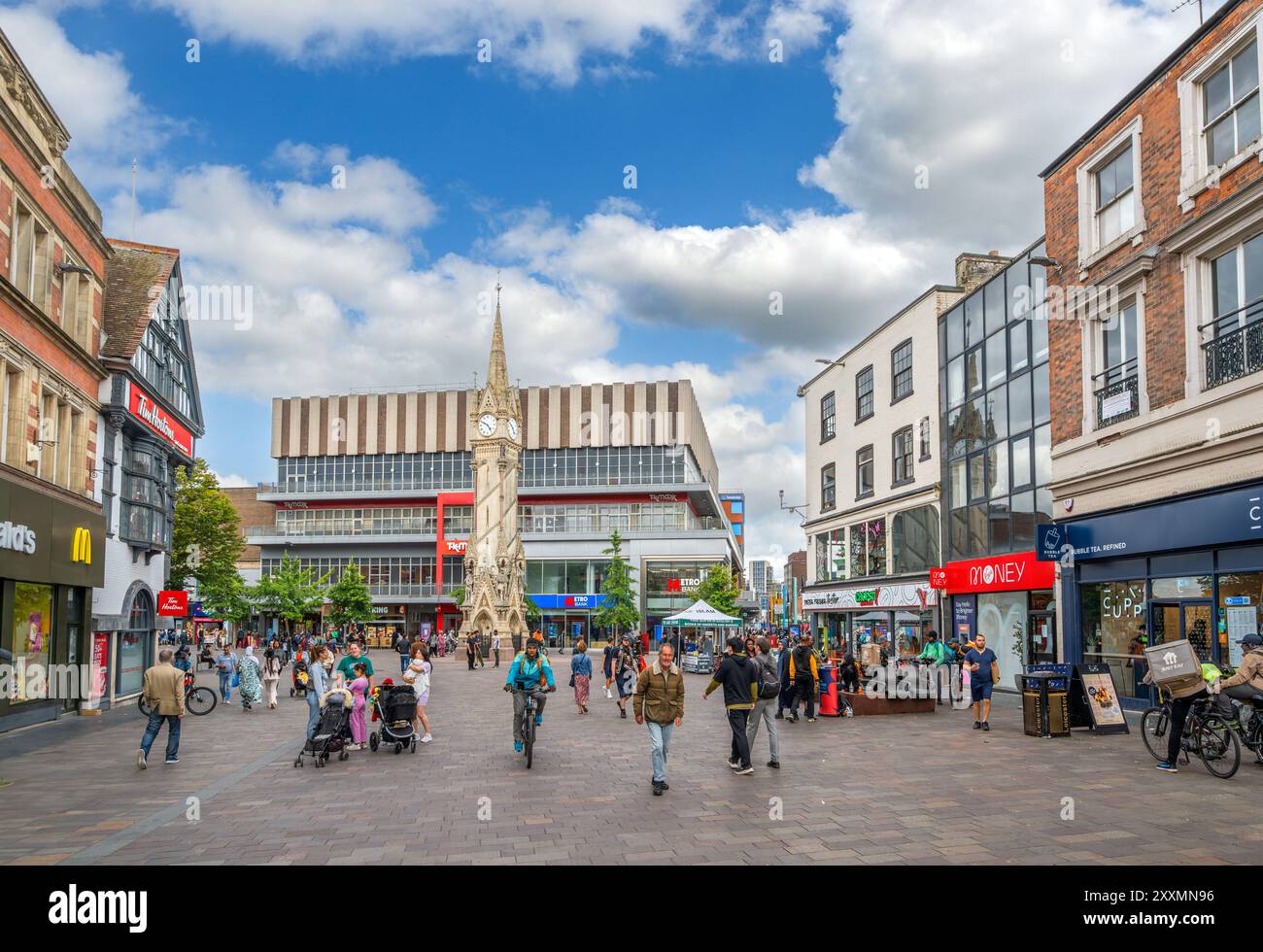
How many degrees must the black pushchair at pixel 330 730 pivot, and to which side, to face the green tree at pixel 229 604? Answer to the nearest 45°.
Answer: approximately 135° to its right

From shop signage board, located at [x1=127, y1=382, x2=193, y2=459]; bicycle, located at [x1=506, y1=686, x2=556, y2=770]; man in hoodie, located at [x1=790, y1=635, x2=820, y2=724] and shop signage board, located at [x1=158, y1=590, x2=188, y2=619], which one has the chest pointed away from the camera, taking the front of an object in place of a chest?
the man in hoodie

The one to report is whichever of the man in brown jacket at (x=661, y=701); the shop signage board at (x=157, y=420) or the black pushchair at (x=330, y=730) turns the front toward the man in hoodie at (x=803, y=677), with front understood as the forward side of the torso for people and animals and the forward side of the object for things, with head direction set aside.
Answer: the shop signage board

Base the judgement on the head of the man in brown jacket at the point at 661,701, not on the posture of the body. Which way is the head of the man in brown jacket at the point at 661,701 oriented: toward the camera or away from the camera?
toward the camera

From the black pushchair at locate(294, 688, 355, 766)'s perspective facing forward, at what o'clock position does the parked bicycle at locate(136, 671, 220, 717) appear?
The parked bicycle is roughly at 4 o'clock from the black pushchair.

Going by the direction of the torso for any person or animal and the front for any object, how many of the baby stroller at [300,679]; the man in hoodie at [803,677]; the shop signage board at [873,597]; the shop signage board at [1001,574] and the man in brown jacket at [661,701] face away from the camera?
1

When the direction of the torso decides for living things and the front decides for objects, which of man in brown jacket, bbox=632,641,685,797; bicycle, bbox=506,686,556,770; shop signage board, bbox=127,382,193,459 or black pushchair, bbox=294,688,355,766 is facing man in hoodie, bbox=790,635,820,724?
the shop signage board

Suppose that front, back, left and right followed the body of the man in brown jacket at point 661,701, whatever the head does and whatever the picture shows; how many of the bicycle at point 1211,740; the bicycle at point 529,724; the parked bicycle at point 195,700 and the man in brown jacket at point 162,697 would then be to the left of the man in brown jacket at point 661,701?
1

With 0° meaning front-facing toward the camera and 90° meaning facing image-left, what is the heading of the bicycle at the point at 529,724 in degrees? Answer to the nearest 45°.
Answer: approximately 0°

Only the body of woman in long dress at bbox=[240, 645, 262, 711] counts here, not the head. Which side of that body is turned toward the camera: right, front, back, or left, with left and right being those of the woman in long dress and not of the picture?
back

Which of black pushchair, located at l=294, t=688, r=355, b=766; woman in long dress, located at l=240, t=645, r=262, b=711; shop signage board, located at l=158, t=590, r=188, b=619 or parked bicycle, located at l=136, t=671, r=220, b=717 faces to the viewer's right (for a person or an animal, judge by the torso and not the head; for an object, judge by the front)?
the parked bicycle

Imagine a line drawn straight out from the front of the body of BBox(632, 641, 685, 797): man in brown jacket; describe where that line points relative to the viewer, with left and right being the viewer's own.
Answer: facing the viewer

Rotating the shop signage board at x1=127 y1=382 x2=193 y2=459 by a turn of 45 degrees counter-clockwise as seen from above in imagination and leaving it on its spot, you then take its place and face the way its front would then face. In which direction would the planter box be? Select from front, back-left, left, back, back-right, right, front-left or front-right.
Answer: front-right

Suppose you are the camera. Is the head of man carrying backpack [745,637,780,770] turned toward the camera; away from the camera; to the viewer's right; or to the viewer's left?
away from the camera

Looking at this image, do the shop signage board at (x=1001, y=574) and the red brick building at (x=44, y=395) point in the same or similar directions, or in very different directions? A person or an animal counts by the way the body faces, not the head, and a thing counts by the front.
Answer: very different directions
